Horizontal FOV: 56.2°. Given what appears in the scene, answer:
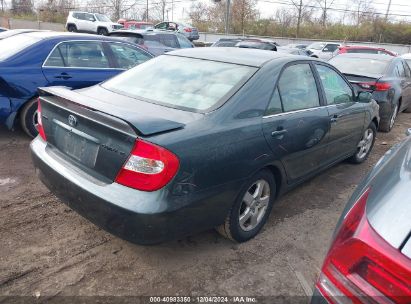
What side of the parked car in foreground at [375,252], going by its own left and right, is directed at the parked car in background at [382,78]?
front

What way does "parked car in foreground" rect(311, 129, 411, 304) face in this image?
away from the camera

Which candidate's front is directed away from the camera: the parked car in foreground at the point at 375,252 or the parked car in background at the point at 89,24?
the parked car in foreground at the point at 375,252

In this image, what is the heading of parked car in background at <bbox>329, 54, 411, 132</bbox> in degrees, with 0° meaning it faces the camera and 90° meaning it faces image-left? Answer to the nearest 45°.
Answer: approximately 225°

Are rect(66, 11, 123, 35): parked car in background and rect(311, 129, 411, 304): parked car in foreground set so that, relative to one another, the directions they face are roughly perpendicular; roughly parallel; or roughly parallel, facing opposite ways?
roughly perpendicular

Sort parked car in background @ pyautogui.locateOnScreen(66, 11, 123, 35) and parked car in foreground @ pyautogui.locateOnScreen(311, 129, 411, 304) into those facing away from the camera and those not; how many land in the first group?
1

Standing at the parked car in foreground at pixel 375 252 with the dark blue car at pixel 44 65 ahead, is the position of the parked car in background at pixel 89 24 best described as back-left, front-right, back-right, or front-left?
front-right

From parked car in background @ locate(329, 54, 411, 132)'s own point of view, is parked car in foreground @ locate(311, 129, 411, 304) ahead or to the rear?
to the rear

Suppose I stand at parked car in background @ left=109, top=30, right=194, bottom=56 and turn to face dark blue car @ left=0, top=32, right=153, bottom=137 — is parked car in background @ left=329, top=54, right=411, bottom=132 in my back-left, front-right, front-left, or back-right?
front-left

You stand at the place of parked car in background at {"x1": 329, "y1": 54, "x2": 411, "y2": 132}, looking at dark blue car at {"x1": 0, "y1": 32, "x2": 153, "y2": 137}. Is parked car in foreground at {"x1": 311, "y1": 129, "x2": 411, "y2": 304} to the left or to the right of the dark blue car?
left

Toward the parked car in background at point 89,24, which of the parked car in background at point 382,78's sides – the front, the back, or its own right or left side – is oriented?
left
